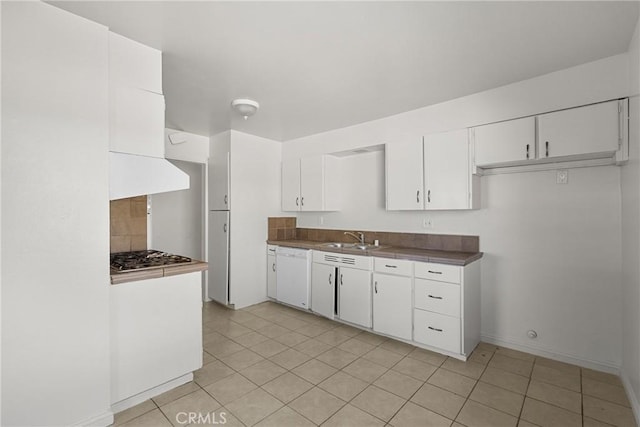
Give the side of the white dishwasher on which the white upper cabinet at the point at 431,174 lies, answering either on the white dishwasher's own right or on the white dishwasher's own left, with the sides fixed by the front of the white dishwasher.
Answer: on the white dishwasher's own left

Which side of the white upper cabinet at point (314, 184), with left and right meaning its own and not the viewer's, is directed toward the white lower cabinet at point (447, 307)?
left

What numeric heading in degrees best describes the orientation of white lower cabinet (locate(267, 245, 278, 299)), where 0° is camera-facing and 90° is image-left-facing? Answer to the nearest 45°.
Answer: approximately 45°

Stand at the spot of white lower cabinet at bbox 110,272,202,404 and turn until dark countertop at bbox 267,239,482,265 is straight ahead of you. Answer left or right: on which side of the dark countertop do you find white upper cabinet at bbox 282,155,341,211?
left

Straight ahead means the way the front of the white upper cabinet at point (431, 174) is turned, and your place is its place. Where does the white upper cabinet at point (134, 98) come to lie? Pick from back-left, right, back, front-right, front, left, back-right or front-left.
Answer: front

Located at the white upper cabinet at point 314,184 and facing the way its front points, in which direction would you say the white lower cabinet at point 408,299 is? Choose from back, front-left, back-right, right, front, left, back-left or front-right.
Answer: left

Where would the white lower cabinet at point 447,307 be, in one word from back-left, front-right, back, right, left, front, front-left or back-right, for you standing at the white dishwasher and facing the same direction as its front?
left

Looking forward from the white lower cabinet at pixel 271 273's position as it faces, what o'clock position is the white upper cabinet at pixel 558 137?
The white upper cabinet is roughly at 9 o'clock from the white lower cabinet.

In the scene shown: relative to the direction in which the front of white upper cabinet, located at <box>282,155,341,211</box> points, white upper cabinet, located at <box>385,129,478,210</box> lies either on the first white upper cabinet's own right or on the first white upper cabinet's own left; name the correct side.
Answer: on the first white upper cabinet's own left

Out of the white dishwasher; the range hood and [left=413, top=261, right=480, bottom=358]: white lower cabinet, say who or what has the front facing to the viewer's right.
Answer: the range hood

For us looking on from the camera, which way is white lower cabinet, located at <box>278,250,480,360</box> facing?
facing the viewer and to the left of the viewer

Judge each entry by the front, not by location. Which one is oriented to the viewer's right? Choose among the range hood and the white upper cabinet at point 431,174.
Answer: the range hood

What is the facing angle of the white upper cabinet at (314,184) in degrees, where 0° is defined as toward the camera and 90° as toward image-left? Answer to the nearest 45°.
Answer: approximately 45°

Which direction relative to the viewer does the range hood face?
to the viewer's right
